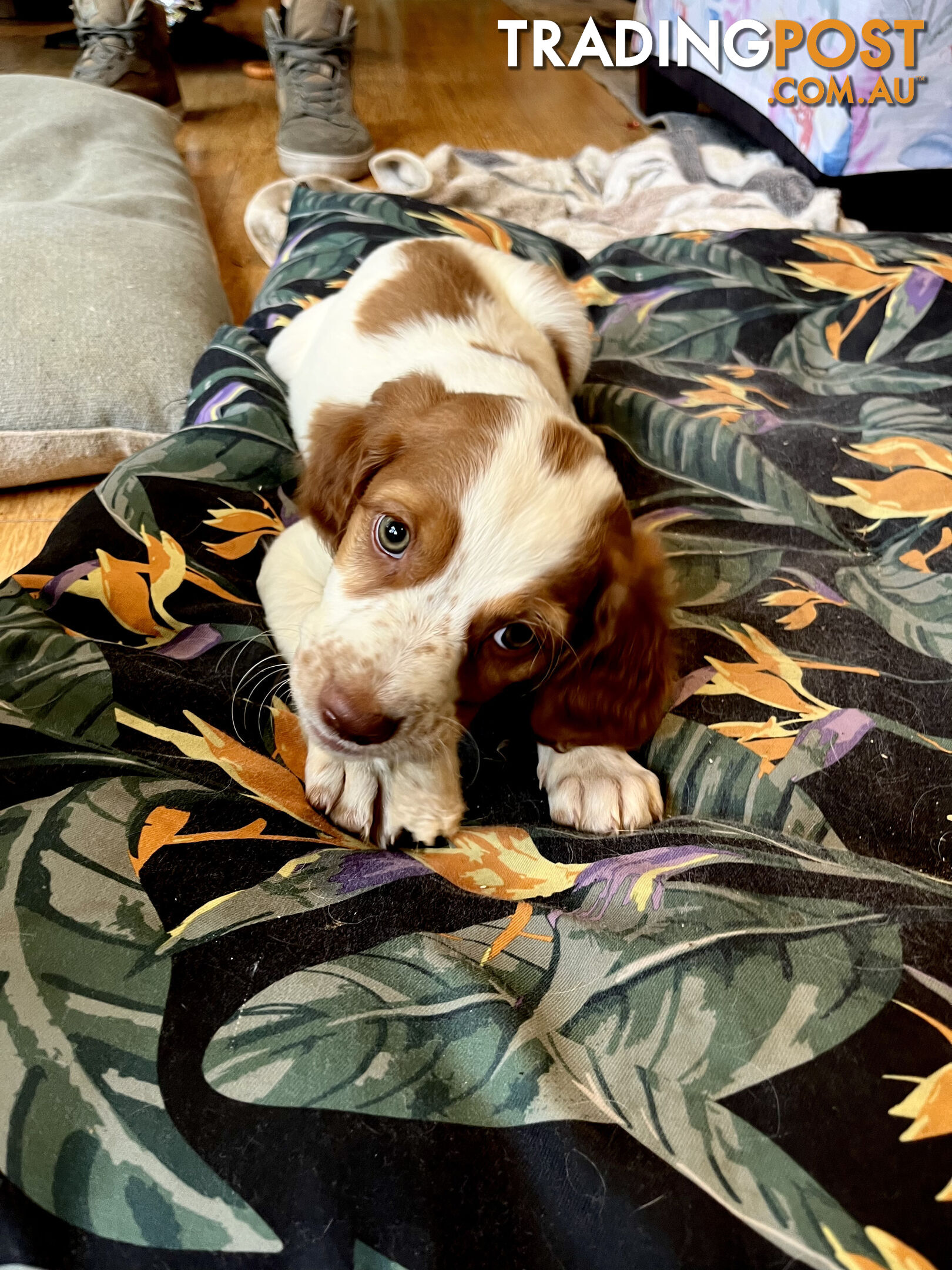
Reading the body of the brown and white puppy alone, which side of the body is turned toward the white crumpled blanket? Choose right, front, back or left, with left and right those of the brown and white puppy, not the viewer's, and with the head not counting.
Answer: back

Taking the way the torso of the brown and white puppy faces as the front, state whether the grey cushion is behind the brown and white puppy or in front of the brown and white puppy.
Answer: behind

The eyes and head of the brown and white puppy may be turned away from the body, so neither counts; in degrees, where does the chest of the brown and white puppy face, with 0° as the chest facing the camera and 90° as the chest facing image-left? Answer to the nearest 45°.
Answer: approximately 0°
